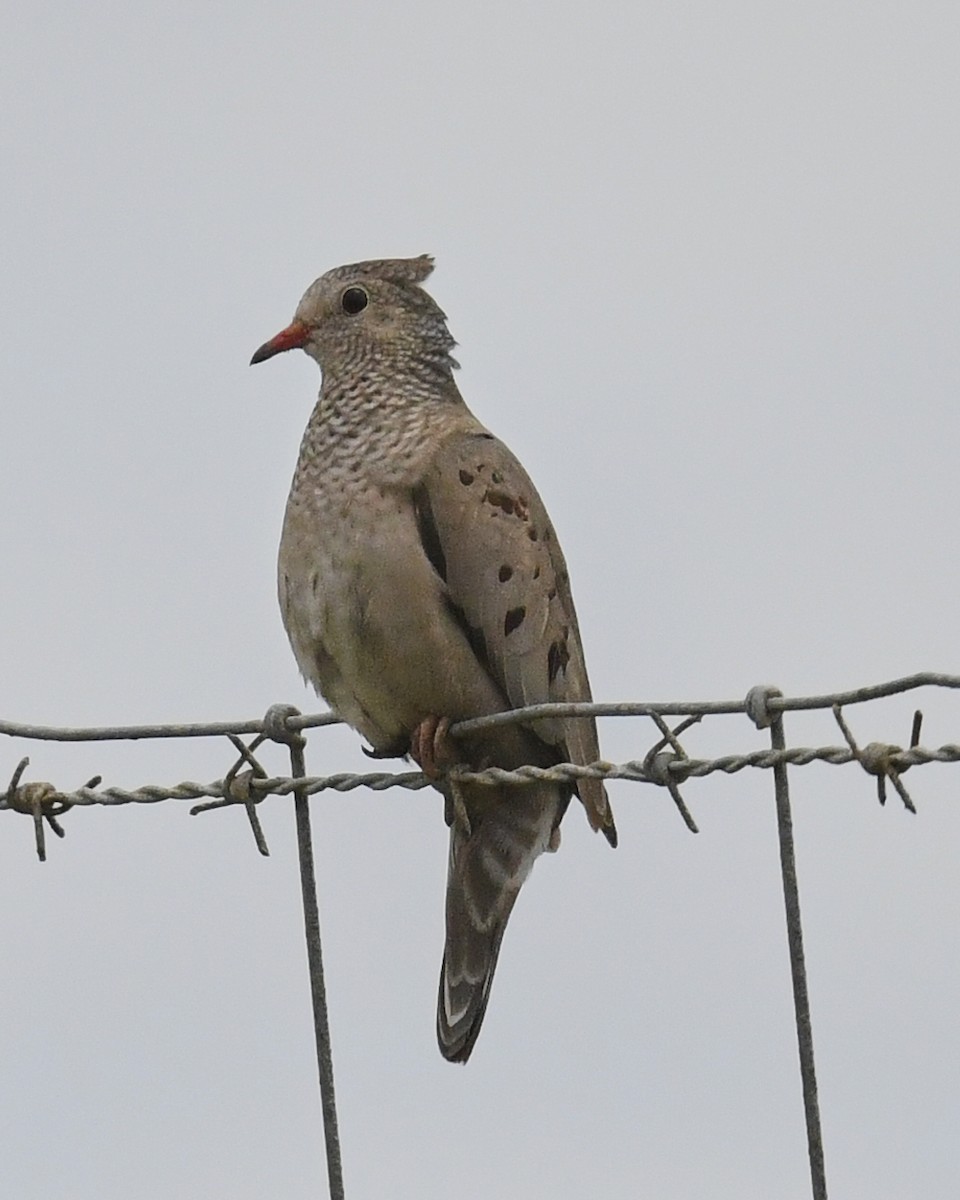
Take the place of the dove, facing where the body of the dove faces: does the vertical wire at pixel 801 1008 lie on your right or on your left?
on your left

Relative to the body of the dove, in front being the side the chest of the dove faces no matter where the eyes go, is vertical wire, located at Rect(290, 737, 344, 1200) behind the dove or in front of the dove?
in front

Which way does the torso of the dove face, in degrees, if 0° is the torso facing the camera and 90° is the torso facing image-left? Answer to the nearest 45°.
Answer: approximately 45°
